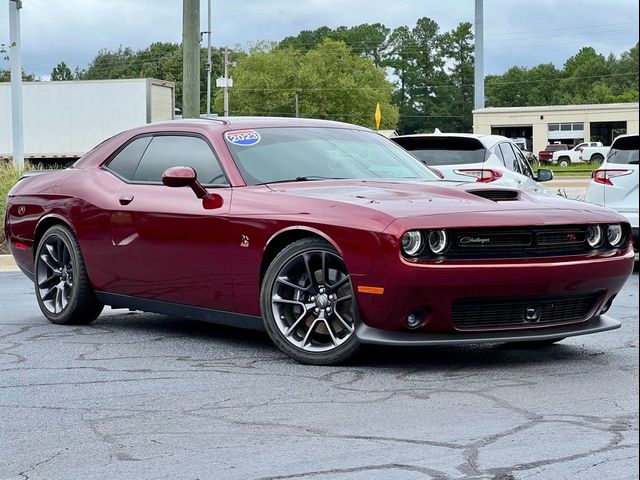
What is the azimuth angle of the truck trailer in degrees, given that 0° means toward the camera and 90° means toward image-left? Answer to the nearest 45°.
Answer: approximately 135°

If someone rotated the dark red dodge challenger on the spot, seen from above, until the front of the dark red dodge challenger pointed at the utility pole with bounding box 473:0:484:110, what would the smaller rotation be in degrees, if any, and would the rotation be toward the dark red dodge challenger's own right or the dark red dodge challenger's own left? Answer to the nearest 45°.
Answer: approximately 135° to the dark red dodge challenger's own left

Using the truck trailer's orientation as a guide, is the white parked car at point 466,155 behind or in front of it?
behind

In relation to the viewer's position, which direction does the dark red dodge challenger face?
facing the viewer and to the right of the viewer

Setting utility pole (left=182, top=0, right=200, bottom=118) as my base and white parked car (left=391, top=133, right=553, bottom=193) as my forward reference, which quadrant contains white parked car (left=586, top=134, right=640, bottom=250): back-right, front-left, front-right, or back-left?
front-right

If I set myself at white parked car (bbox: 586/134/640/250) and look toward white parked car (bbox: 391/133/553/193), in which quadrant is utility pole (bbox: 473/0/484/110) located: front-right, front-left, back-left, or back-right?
front-right

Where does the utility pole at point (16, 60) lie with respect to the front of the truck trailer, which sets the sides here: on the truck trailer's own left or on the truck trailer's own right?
on the truck trailer's own left

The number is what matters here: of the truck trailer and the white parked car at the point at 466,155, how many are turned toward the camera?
0

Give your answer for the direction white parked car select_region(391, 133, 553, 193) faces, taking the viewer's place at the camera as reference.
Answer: facing away from the viewer and to the right of the viewer

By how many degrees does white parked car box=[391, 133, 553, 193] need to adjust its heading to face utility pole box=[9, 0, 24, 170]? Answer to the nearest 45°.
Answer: approximately 90° to its left

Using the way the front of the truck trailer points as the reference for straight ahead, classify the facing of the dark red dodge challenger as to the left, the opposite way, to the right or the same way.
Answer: the opposite way

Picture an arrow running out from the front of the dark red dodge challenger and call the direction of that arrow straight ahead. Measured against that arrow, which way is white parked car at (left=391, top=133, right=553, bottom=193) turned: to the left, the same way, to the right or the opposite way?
to the left
